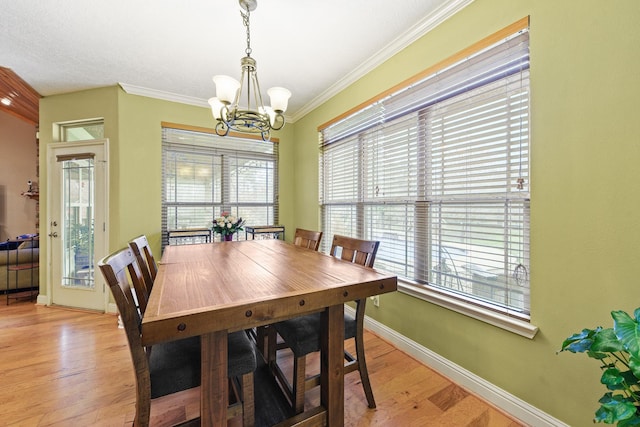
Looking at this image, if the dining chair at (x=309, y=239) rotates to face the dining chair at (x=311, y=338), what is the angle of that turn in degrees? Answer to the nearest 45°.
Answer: approximately 45° to its left

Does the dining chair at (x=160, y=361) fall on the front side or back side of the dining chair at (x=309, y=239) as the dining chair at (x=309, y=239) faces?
on the front side

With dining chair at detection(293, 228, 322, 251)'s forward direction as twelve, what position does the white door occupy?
The white door is roughly at 2 o'clock from the dining chair.

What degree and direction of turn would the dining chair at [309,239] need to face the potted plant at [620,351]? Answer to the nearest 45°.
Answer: approximately 90° to its left

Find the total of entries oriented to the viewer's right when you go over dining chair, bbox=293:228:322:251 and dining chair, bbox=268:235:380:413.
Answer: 0

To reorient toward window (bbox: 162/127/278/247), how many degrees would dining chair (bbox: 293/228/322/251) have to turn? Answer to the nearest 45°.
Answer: approximately 90° to its right

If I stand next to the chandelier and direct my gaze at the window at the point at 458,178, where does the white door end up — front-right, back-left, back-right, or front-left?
back-left

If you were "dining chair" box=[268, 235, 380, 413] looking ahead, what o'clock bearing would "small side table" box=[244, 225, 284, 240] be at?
The small side table is roughly at 4 o'clock from the dining chair.

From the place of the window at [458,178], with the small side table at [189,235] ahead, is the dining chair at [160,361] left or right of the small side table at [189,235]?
left

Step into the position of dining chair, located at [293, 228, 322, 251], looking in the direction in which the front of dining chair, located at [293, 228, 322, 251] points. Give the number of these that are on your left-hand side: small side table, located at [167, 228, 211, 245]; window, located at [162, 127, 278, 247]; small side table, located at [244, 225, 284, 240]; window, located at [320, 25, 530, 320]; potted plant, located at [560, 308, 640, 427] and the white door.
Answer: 2

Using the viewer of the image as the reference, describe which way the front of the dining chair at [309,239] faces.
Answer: facing the viewer and to the left of the viewer

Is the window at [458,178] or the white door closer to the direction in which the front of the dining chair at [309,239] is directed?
the white door

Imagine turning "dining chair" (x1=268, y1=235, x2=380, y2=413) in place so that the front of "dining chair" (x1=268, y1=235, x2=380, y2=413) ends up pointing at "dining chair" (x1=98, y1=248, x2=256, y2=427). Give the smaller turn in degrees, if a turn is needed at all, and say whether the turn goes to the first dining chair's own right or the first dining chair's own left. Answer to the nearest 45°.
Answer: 0° — it already faces it

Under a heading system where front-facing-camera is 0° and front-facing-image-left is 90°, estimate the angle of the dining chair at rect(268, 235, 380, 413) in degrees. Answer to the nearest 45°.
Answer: approximately 45°

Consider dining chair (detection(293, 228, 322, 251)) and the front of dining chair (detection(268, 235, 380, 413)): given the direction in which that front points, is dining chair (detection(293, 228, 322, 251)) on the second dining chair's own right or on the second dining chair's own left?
on the second dining chair's own right

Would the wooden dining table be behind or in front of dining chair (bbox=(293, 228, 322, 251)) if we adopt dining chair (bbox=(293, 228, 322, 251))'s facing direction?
in front
